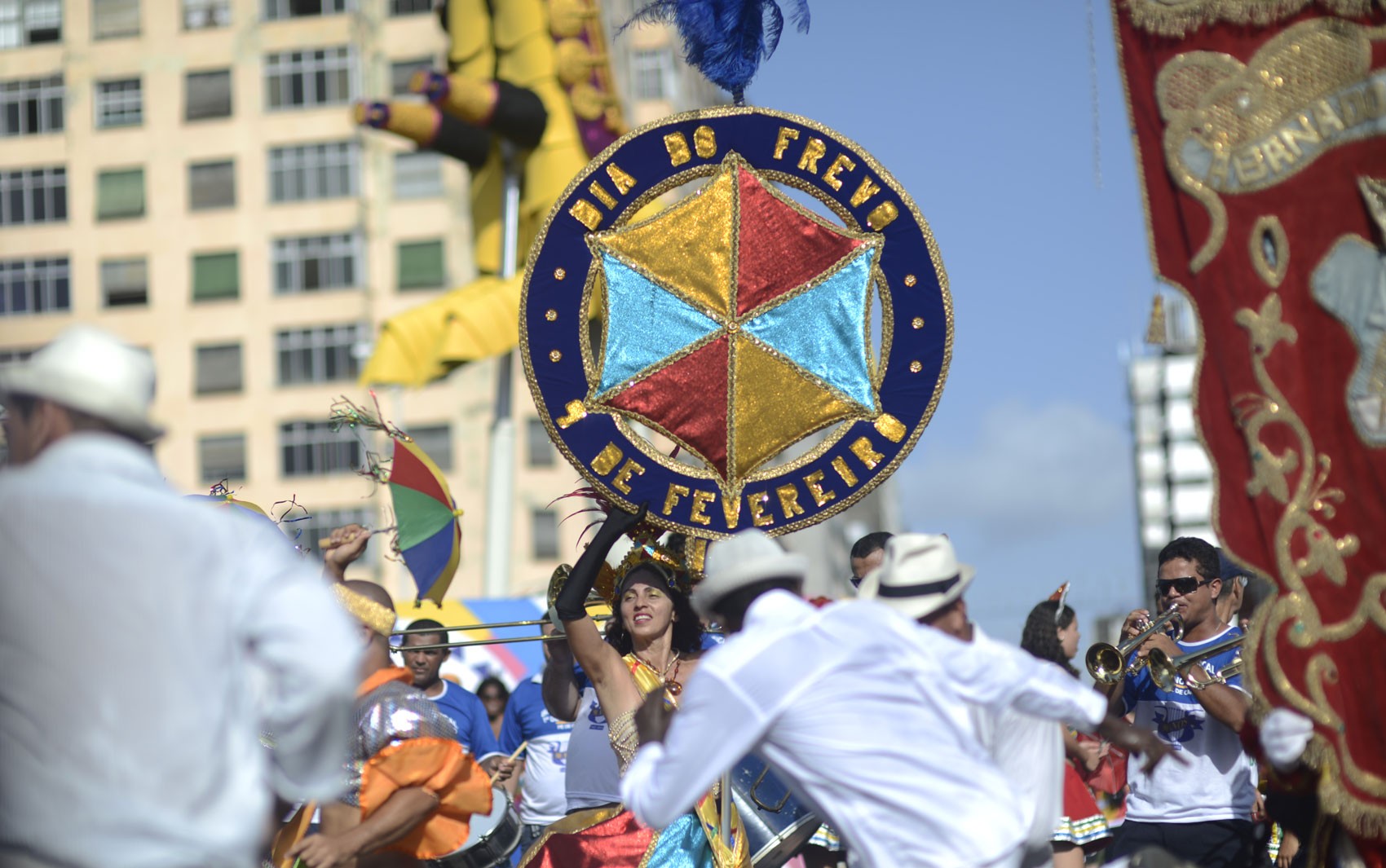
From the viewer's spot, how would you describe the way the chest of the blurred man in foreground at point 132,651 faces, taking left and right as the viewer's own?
facing away from the viewer and to the left of the viewer

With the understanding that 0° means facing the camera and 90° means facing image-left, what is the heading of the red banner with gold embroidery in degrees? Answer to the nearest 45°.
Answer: approximately 0°

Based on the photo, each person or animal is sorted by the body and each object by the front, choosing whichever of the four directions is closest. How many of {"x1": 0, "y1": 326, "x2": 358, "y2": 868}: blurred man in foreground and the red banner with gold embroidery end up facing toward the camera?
1

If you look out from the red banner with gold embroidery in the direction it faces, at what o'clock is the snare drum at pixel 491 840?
The snare drum is roughly at 3 o'clock from the red banner with gold embroidery.

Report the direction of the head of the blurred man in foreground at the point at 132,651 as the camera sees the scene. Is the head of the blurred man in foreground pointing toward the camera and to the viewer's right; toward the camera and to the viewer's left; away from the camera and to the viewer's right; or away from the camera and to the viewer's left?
away from the camera and to the viewer's left

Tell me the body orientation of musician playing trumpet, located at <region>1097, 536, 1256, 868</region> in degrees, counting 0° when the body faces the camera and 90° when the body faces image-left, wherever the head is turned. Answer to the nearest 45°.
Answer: approximately 45°

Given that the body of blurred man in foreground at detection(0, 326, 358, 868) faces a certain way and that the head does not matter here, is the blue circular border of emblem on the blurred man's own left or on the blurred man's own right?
on the blurred man's own right

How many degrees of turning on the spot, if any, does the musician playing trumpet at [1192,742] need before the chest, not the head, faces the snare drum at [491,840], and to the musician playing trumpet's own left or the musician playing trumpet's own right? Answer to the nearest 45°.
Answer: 0° — they already face it

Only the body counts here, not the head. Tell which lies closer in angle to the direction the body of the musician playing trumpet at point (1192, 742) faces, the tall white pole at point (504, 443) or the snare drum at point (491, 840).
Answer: the snare drum
